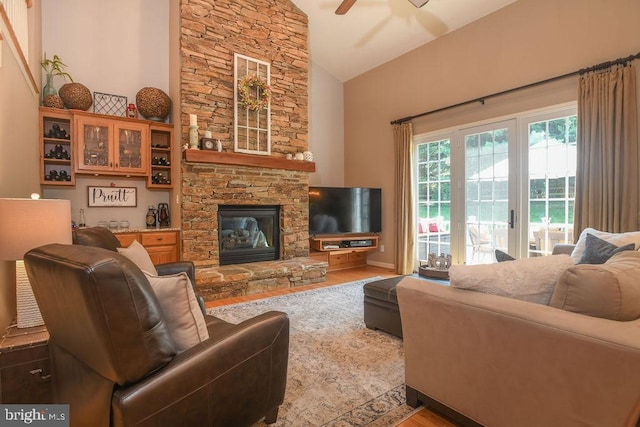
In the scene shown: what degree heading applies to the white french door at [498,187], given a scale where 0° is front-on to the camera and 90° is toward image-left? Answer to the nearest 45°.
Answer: approximately 45°

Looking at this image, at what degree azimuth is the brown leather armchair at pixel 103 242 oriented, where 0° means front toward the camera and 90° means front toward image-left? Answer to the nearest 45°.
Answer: approximately 270°

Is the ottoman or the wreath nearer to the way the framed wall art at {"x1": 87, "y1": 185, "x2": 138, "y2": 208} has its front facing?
the ottoman

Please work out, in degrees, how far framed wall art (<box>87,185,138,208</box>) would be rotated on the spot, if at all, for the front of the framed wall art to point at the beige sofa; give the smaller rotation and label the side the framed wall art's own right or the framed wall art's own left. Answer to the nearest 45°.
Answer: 0° — it already faces it

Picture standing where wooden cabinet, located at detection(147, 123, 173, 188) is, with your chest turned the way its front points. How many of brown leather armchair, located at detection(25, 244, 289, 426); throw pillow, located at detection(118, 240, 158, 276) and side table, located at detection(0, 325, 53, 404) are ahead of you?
3

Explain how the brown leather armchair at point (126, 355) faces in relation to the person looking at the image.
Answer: facing away from the viewer and to the right of the viewer

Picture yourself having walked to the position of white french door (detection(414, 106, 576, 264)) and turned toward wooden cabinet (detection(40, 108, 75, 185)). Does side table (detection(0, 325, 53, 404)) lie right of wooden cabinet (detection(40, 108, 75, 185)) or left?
left
